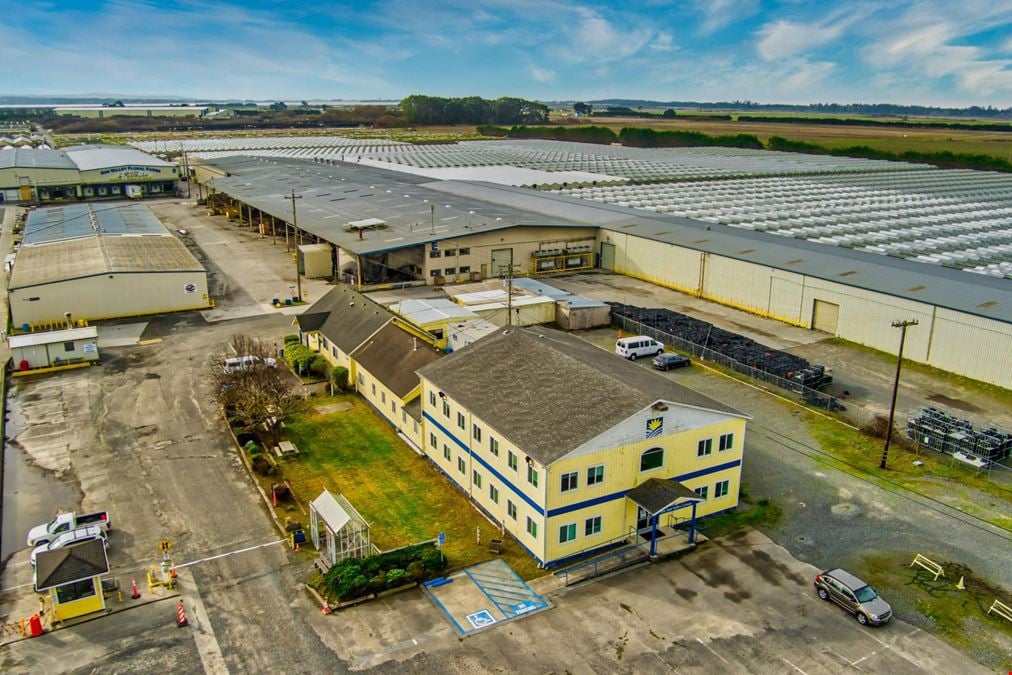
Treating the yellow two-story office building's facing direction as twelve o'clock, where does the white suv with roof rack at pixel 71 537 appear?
The white suv with roof rack is roughly at 4 o'clock from the yellow two-story office building.

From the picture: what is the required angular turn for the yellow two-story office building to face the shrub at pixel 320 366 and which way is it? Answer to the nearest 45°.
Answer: approximately 180°

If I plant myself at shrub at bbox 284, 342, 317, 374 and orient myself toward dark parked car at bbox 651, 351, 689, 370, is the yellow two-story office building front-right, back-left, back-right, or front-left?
front-right

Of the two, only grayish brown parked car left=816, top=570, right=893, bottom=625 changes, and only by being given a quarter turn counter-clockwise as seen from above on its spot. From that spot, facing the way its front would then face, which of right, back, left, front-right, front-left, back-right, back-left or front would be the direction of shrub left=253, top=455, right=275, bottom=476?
back-left

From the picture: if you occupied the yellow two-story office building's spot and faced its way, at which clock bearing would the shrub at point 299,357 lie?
The shrub is roughly at 6 o'clock from the yellow two-story office building.

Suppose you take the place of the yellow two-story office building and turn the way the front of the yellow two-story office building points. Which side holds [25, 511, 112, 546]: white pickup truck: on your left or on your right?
on your right

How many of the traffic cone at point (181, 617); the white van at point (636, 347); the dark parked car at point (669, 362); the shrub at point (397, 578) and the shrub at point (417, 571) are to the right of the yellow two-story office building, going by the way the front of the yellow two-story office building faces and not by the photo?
3

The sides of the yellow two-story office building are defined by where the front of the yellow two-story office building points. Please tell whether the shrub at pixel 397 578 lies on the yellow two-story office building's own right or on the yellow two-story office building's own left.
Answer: on the yellow two-story office building's own right

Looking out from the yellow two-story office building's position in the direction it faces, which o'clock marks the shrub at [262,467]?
The shrub is roughly at 5 o'clock from the yellow two-story office building.

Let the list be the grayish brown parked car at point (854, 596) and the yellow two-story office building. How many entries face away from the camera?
0

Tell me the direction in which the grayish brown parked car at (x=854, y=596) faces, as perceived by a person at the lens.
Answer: facing the viewer and to the right of the viewer

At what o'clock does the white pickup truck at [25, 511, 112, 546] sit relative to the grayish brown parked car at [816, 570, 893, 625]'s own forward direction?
The white pickup truck is roughly at 4 o'clock from the grayish brown parked car.

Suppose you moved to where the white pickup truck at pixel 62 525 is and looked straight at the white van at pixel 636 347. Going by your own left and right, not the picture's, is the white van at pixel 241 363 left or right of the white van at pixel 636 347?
left

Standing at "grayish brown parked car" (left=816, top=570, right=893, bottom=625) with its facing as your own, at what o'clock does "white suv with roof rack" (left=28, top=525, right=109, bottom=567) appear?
The white suv with roof rack is roughly at 4 o'clock from the grayish brown parked car.
